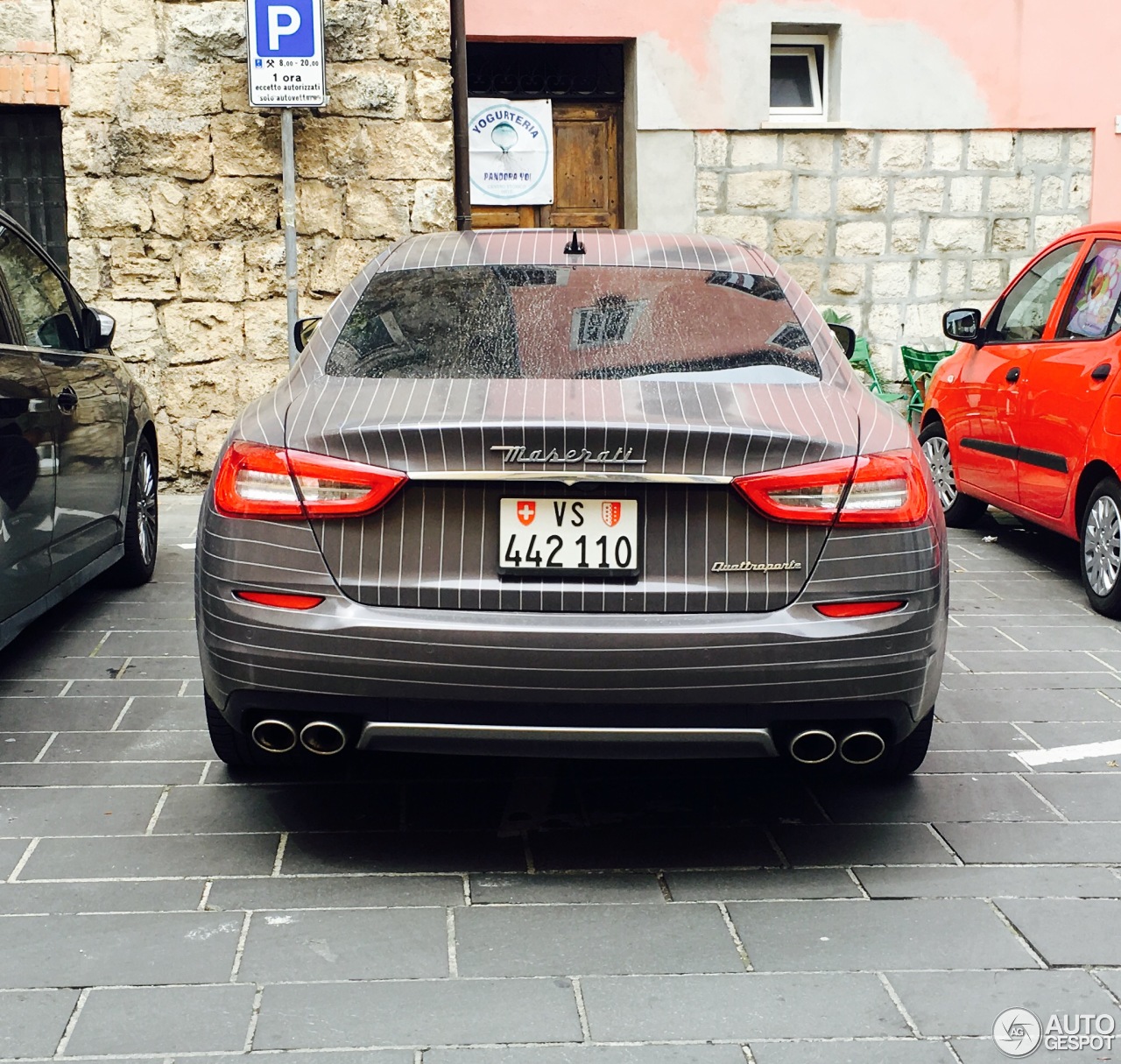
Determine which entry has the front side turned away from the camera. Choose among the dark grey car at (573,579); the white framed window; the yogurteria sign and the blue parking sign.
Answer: the dark grey car

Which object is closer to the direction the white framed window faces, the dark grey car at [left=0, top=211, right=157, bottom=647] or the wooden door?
the dark grey car

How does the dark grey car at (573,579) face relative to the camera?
away from the camera

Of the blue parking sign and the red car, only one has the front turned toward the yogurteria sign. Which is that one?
the red car

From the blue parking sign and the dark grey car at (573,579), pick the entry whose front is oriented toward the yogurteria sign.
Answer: the dark grey car

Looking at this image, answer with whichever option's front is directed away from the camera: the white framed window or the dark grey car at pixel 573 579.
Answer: the dark grey car

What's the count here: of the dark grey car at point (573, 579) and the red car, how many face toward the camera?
0

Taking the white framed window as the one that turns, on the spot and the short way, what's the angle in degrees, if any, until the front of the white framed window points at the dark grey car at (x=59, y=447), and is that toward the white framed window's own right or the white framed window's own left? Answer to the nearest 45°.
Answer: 0° — it already faces it

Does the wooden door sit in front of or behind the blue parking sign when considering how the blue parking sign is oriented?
behind

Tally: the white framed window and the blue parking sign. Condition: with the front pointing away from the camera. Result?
0

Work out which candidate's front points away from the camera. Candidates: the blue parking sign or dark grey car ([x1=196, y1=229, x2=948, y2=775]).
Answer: the dark grey car

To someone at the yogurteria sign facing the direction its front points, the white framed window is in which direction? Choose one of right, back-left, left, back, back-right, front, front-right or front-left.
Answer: left

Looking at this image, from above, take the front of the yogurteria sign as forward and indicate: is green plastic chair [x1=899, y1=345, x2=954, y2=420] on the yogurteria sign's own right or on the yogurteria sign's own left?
on the yogurteria sign's own left

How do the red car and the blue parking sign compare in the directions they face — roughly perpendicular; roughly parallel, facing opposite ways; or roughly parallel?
roughly parallel, facing opposite ways

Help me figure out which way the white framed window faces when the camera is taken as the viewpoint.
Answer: facing the viewer

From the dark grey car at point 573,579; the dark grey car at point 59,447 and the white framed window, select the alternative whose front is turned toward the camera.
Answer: the white framed window

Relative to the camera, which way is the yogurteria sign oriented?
toward the camera

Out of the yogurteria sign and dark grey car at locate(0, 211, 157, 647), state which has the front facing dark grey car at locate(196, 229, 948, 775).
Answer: the yogurteria sign

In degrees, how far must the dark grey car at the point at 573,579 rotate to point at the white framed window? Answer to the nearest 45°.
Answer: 0° — it already faces it

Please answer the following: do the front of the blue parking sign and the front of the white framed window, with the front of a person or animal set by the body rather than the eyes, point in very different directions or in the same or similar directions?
same or similar directions
